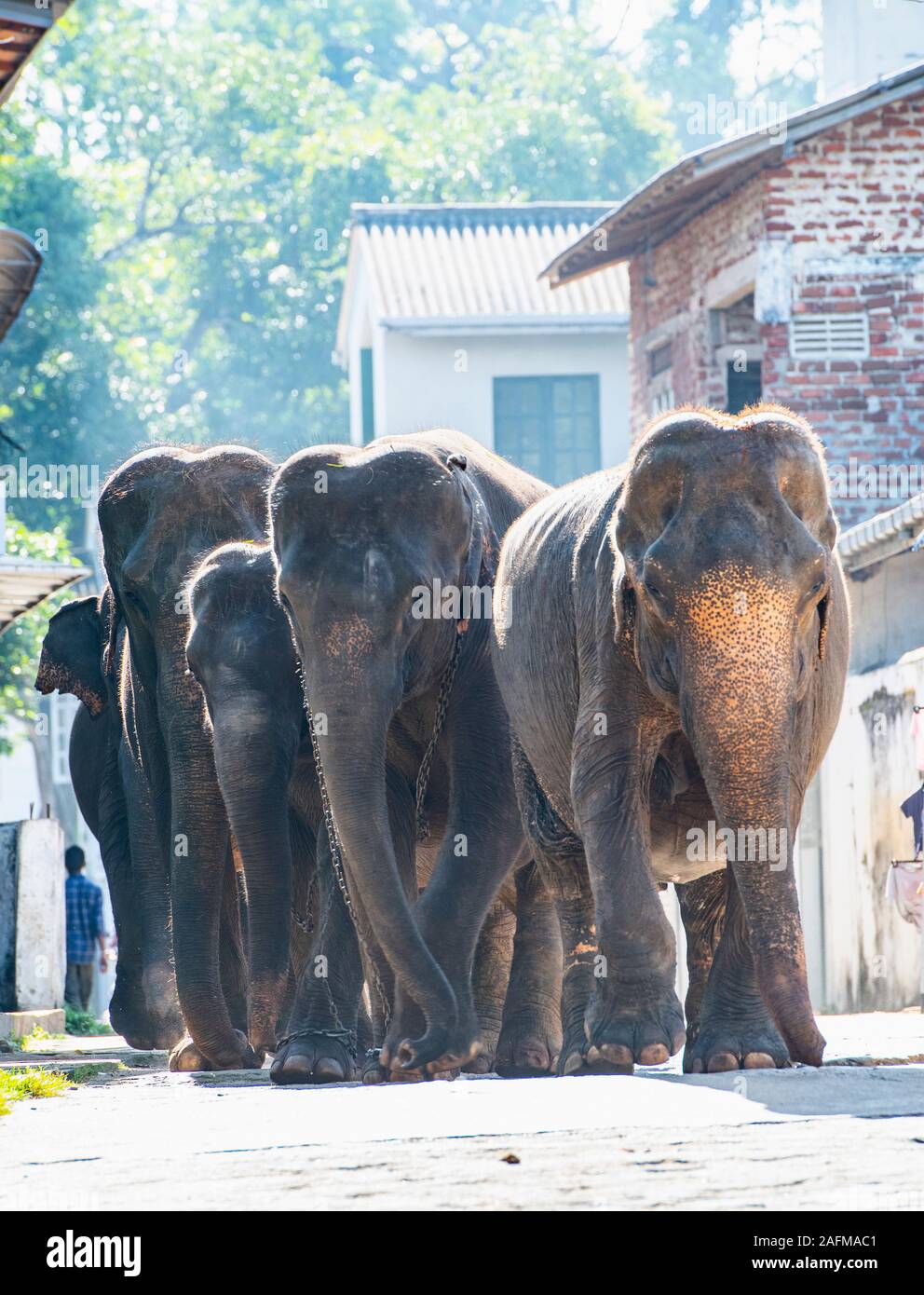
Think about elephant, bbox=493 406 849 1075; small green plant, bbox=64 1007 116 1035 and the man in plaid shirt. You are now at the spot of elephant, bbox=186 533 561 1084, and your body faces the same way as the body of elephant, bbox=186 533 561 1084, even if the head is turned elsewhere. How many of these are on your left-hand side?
1

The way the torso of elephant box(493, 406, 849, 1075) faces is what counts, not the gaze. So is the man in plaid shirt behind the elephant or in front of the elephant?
behind

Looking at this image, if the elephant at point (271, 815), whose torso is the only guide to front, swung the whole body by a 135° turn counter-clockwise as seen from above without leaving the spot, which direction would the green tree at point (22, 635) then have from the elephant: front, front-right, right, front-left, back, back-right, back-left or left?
left

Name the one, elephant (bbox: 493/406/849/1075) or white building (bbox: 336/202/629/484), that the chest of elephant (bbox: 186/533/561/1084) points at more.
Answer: the elephant

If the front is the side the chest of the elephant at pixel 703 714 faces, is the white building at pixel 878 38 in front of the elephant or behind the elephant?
behind

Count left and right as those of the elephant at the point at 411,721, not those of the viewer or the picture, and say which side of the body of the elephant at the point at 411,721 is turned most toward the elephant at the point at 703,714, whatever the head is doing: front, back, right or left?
left

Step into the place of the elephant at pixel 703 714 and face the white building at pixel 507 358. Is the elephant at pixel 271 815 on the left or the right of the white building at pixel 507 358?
left

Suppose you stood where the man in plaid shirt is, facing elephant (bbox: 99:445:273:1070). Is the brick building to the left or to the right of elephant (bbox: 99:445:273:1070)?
left

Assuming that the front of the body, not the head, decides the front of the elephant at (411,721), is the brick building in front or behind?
behind

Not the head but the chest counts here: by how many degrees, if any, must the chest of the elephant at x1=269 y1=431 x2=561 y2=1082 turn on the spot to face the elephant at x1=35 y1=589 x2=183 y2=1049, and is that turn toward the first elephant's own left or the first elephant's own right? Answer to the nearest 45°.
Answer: approximately 135° to the first elephant's own right

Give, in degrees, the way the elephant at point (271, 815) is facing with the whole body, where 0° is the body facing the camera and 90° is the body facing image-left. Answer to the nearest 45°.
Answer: approximately 45°

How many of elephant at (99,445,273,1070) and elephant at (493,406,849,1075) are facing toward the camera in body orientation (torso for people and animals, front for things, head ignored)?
2

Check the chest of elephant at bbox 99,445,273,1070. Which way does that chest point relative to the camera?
toward the camera

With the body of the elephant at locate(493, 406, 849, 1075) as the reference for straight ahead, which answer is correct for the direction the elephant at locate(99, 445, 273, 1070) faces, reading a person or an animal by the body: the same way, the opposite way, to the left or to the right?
the same way

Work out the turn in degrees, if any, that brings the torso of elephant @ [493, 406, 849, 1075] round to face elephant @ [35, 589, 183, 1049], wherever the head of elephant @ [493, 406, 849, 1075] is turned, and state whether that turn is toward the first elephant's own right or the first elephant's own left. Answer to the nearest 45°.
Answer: approximately 135° to the first elephant's own right

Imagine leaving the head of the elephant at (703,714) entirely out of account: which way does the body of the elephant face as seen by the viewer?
toward the camera
